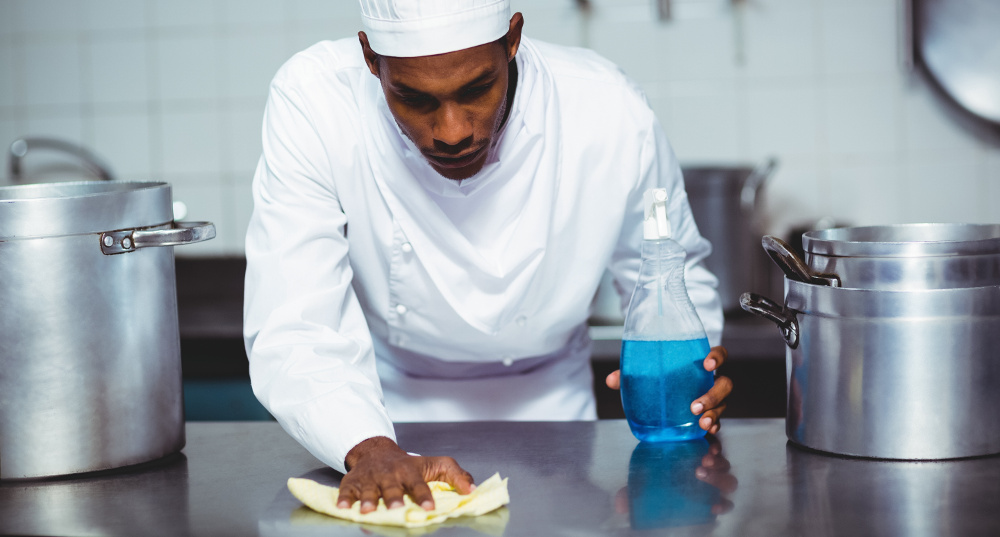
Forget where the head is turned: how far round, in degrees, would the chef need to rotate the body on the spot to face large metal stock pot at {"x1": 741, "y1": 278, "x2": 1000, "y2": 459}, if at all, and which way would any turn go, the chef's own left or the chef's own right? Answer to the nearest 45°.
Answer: approximately 45° to the chef's own left

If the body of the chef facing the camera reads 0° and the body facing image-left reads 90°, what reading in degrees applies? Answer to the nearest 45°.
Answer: approximately 0°
